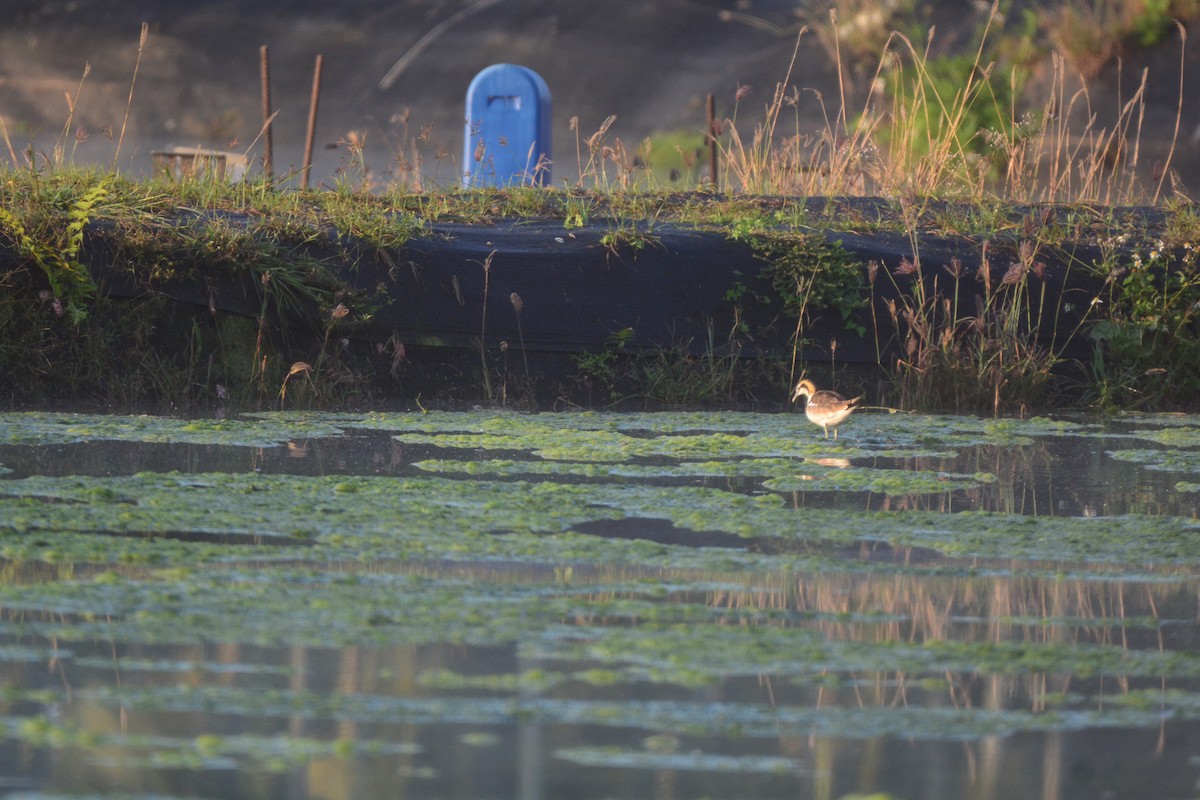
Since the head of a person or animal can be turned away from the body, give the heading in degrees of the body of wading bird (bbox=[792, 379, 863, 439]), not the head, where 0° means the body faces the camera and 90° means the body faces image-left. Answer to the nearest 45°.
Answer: approximately 90°

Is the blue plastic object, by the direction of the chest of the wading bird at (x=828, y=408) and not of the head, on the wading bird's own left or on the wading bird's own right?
on the wading bird's own right
